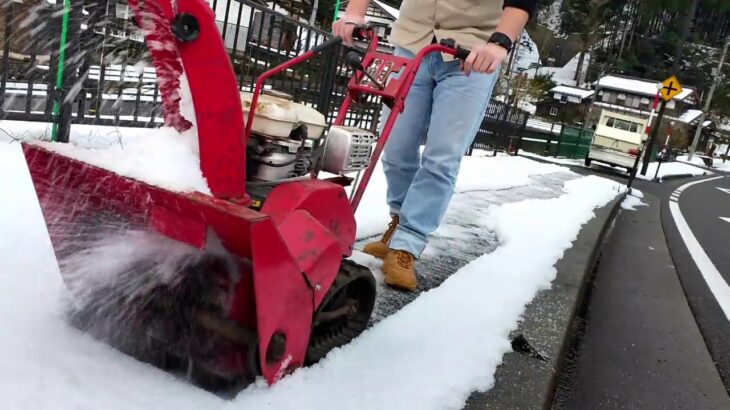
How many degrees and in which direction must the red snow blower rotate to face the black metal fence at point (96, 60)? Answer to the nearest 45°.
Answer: approximately 135° to its right

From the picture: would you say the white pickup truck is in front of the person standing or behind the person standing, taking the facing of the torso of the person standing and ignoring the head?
behind

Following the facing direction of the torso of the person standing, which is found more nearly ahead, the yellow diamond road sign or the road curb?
the road curb

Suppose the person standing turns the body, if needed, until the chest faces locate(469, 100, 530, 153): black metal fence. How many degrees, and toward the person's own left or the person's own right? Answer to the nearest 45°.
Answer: approximately 135° to the person's own right

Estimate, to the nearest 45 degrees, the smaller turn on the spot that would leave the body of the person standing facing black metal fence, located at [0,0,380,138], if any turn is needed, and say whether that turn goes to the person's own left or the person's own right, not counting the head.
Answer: approximately 90° to the person's own right

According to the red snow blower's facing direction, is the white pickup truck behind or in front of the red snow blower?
behind

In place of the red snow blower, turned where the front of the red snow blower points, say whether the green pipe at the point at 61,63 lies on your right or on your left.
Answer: on your right

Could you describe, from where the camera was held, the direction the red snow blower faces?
facing the viewer and to the left of the viewer

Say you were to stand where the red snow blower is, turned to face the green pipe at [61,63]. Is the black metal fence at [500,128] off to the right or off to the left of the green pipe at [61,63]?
right

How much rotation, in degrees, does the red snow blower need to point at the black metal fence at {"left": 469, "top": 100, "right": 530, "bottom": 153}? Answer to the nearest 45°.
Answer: approximately 180°
